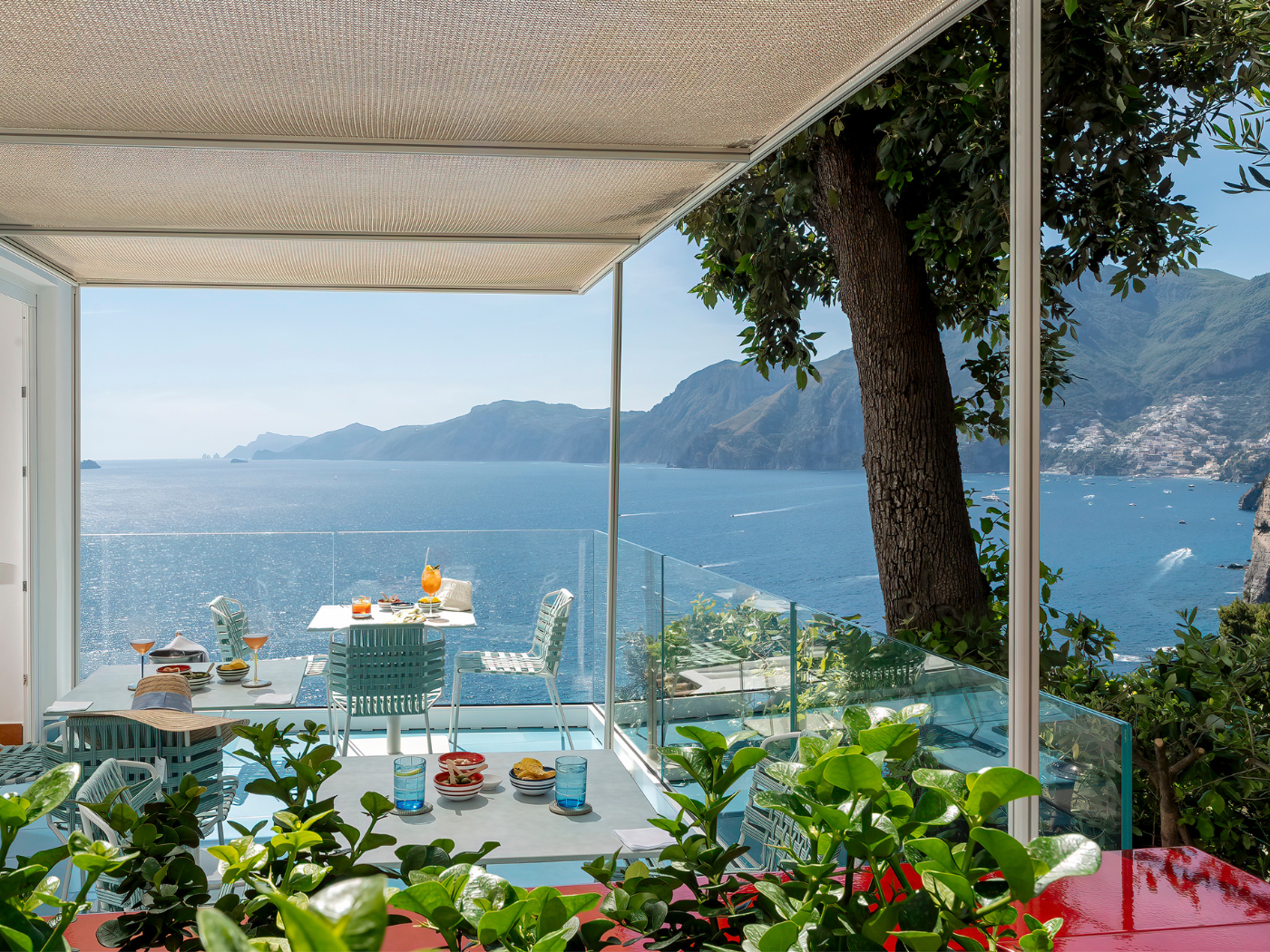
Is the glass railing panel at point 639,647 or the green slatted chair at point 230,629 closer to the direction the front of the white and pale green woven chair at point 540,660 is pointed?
the green slatted chair

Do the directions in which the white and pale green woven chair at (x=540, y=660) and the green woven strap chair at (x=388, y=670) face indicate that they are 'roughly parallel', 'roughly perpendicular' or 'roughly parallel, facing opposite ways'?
roughly perpendicular

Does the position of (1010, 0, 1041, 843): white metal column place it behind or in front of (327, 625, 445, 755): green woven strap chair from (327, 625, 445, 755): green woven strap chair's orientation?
behind

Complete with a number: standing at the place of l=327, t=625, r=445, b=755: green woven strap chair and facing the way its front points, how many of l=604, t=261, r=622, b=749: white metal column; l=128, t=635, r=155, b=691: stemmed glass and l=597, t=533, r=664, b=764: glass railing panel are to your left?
1

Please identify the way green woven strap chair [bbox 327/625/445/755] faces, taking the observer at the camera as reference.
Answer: facing away from the viewer

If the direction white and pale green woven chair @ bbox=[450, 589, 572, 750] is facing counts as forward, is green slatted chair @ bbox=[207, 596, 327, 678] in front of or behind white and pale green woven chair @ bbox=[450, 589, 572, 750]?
in front

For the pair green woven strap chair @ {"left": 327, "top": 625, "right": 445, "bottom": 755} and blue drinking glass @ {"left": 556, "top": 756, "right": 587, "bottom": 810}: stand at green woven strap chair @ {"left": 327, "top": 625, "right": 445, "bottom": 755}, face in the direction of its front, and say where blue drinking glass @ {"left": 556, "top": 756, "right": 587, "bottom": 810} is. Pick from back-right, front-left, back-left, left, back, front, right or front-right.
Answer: back

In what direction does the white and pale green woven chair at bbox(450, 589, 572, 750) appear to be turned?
to the viewer's left

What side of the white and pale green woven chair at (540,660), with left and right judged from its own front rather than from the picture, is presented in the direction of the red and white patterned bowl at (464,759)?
left

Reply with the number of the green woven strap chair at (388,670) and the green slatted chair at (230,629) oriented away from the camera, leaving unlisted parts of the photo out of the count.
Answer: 1
